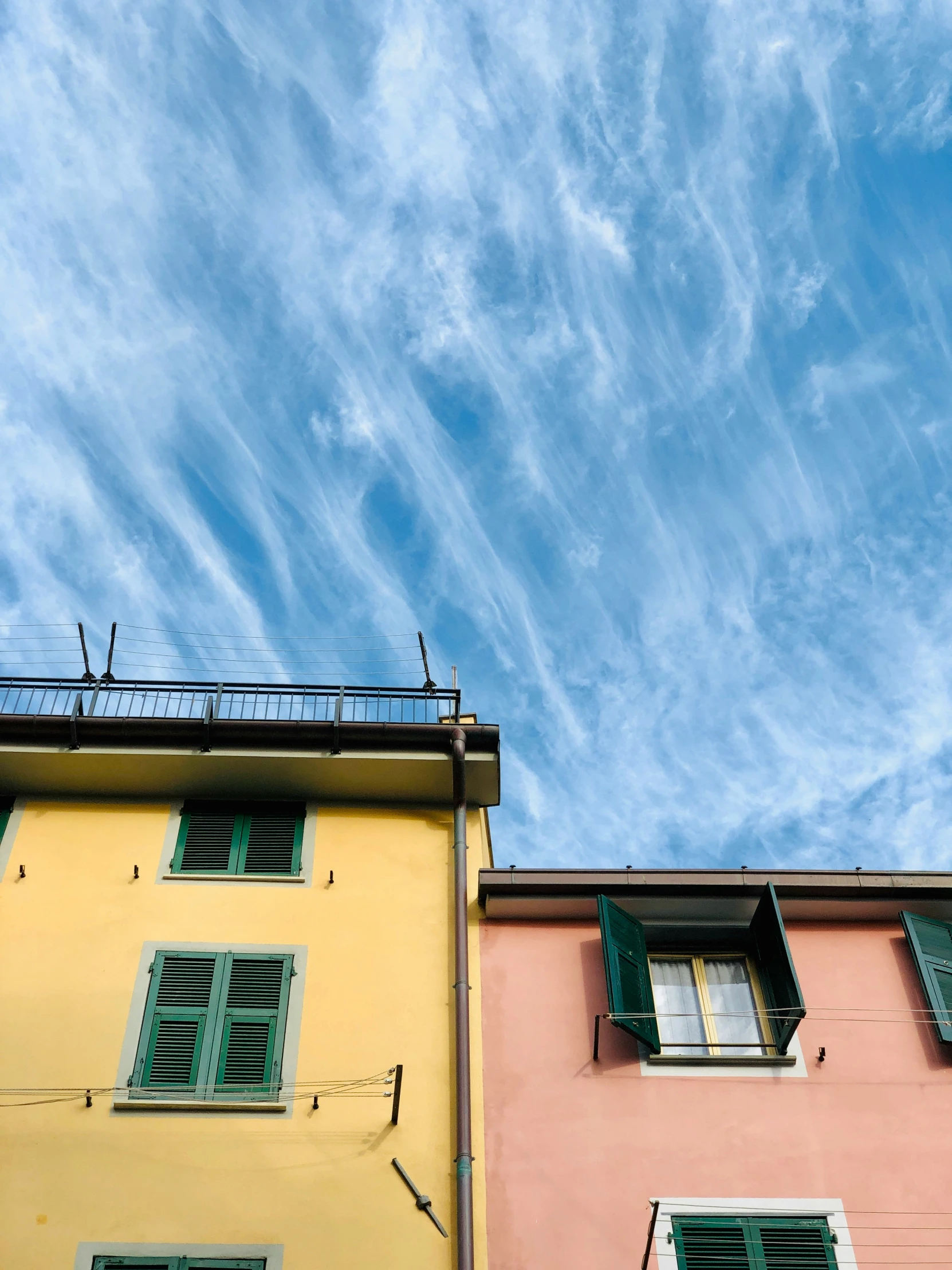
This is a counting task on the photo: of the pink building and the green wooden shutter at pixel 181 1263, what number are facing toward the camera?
2

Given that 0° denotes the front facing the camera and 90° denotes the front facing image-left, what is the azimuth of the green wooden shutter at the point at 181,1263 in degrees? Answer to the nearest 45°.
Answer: approximately 0°

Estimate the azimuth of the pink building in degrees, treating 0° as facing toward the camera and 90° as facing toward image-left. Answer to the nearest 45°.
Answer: approximately 0°

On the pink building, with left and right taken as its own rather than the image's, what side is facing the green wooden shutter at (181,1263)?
right

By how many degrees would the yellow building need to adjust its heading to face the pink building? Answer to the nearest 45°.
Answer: approximately 90° to its left

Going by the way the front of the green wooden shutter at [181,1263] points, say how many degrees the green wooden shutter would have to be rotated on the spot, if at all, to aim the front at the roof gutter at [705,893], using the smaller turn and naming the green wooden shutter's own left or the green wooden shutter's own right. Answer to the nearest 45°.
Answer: approximately 90° to the green wooden shutter's own left

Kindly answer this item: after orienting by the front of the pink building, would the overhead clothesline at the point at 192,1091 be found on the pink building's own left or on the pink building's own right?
on the pink building's own right

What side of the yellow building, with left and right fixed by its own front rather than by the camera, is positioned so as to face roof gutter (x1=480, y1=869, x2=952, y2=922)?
left
